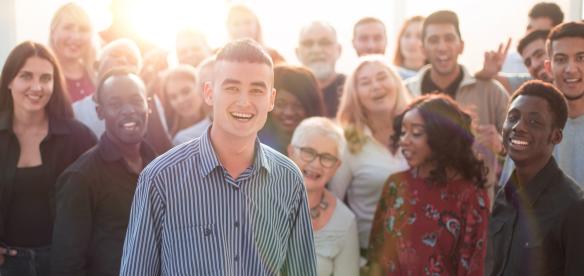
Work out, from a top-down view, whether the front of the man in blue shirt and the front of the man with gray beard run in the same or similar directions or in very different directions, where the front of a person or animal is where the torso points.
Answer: same or similar directions

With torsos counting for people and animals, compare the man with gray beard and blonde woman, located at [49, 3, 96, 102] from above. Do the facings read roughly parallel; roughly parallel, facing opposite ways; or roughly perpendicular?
roughly parallel

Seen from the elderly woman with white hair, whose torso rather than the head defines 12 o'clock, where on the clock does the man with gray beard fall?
The man with gray beard is roughly at 6 o'clock from the elderly woman with white hair.

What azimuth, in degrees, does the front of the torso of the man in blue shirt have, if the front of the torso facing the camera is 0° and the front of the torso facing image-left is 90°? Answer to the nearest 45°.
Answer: approximately 0°

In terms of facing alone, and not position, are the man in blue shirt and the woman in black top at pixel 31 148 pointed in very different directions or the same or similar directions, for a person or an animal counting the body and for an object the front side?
same or similar directions

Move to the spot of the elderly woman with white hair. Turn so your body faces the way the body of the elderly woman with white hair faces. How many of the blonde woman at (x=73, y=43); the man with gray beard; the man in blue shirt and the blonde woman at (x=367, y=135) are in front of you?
1

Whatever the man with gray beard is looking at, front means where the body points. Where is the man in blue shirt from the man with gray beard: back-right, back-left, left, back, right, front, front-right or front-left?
front

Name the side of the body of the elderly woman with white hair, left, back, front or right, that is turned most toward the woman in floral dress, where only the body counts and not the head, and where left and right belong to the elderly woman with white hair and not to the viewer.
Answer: left

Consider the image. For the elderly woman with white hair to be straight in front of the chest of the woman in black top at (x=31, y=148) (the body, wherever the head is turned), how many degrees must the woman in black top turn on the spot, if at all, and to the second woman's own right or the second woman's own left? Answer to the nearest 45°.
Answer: approximately 45° to the second woman's own left

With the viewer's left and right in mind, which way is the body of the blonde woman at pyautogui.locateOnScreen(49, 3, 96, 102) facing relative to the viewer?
facing the viewer

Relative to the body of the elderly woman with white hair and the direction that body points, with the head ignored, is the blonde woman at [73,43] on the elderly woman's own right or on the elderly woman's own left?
on the elderly woman's own right

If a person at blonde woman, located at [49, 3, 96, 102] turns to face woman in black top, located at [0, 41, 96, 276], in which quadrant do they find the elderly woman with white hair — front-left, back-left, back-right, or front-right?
front-left

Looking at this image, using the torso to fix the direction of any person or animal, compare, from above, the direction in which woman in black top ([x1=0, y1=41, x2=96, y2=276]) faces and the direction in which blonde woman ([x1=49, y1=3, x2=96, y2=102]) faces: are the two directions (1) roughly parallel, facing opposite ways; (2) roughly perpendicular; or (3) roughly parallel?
roughly parallel

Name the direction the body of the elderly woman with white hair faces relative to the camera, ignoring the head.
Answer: toward the camera

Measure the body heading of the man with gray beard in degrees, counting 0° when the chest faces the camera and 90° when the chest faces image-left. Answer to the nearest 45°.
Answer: approximately 0°

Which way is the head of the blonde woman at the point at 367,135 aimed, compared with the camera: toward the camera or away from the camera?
toward the camera

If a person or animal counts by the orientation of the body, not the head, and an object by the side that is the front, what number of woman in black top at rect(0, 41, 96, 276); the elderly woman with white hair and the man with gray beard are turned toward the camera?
3

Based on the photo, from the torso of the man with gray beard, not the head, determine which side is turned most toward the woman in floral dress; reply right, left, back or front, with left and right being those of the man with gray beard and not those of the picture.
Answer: front

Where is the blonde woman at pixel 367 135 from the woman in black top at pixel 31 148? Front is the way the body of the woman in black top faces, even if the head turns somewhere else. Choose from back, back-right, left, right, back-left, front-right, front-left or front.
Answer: left

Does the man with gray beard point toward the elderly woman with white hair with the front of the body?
yes

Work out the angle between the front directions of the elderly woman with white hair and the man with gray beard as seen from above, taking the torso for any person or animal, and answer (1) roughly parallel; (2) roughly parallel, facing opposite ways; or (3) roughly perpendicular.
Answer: roughly parallel

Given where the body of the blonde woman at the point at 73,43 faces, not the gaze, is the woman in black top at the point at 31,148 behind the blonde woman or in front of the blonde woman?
in front
